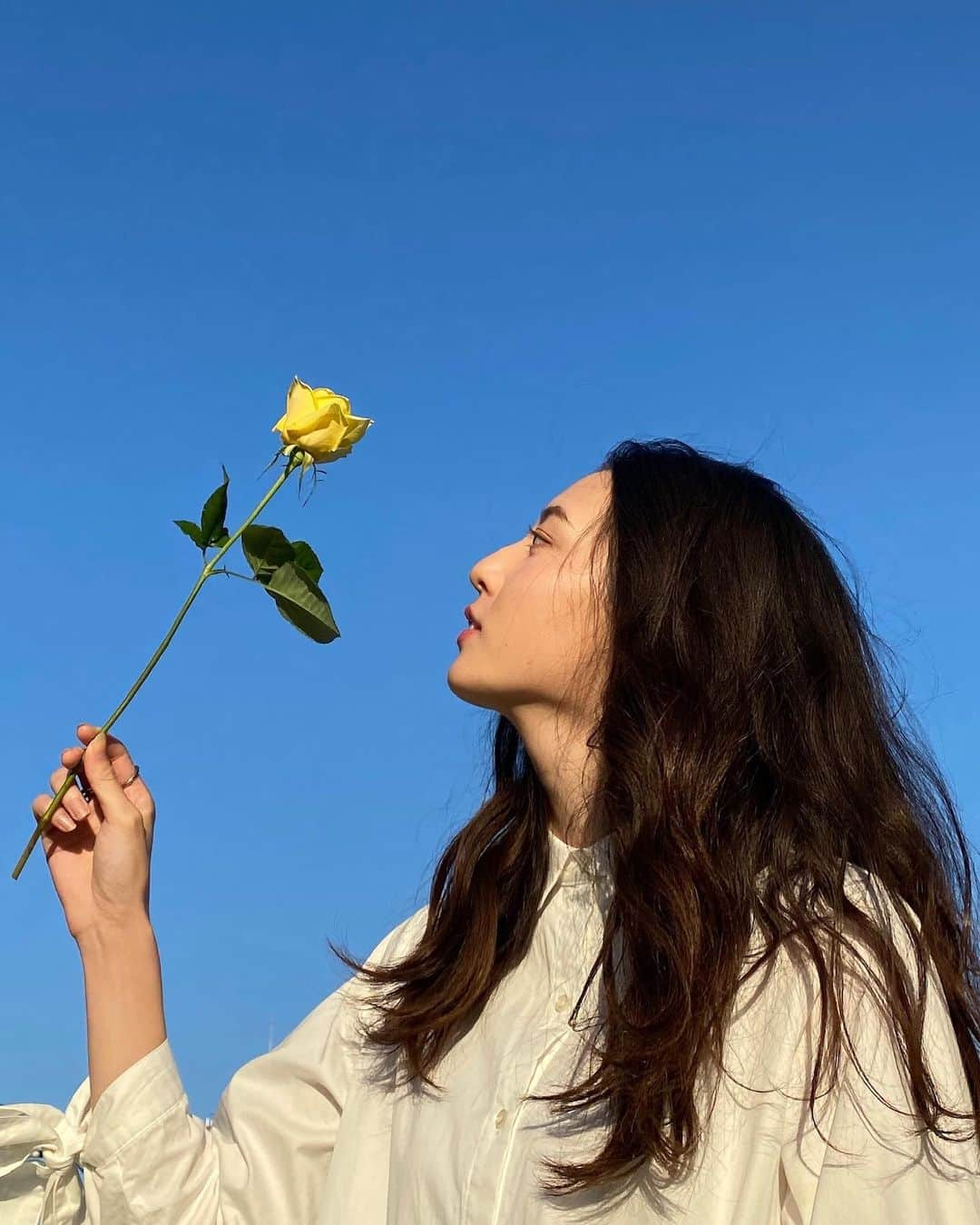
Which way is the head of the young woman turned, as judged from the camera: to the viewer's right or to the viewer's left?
to the viewer's left

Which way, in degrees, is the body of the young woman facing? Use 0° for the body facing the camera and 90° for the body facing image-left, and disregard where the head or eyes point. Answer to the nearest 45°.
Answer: approximately 45°
